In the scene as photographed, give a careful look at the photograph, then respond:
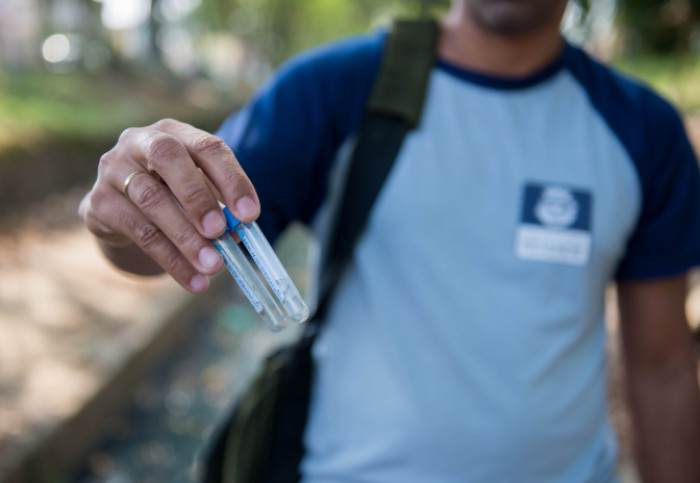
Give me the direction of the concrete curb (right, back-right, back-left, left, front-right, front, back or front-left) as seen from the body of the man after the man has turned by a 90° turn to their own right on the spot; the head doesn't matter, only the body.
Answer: front-right

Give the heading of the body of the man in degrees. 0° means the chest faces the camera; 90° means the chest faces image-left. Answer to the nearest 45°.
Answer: approximately 0°
